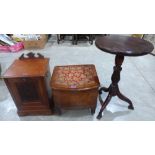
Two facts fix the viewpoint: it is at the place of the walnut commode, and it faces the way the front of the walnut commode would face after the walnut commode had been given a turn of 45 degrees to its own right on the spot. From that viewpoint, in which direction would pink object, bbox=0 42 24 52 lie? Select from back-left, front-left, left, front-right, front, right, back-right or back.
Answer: right

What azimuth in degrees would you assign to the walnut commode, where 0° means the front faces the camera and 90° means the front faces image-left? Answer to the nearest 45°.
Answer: approximately 0°
